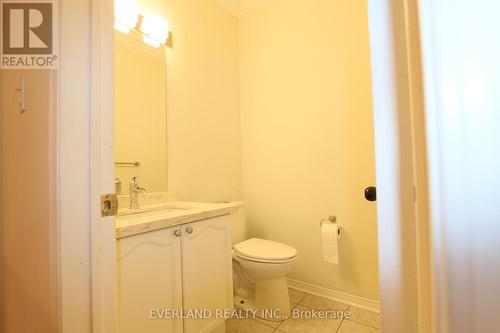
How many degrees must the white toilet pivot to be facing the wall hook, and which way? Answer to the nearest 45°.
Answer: approximately 90° to its right

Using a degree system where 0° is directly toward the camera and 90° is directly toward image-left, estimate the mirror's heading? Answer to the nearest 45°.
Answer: approximately 315°

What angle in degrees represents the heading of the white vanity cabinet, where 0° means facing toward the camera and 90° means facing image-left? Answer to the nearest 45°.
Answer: approximately 315°

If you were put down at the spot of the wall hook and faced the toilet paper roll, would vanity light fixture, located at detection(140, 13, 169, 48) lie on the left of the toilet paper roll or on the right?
left

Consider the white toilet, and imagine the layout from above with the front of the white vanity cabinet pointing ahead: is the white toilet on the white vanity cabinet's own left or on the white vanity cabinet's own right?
on the white vanity cabinet's own left

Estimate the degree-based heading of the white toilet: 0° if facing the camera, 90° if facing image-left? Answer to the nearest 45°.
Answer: approximately 315°
